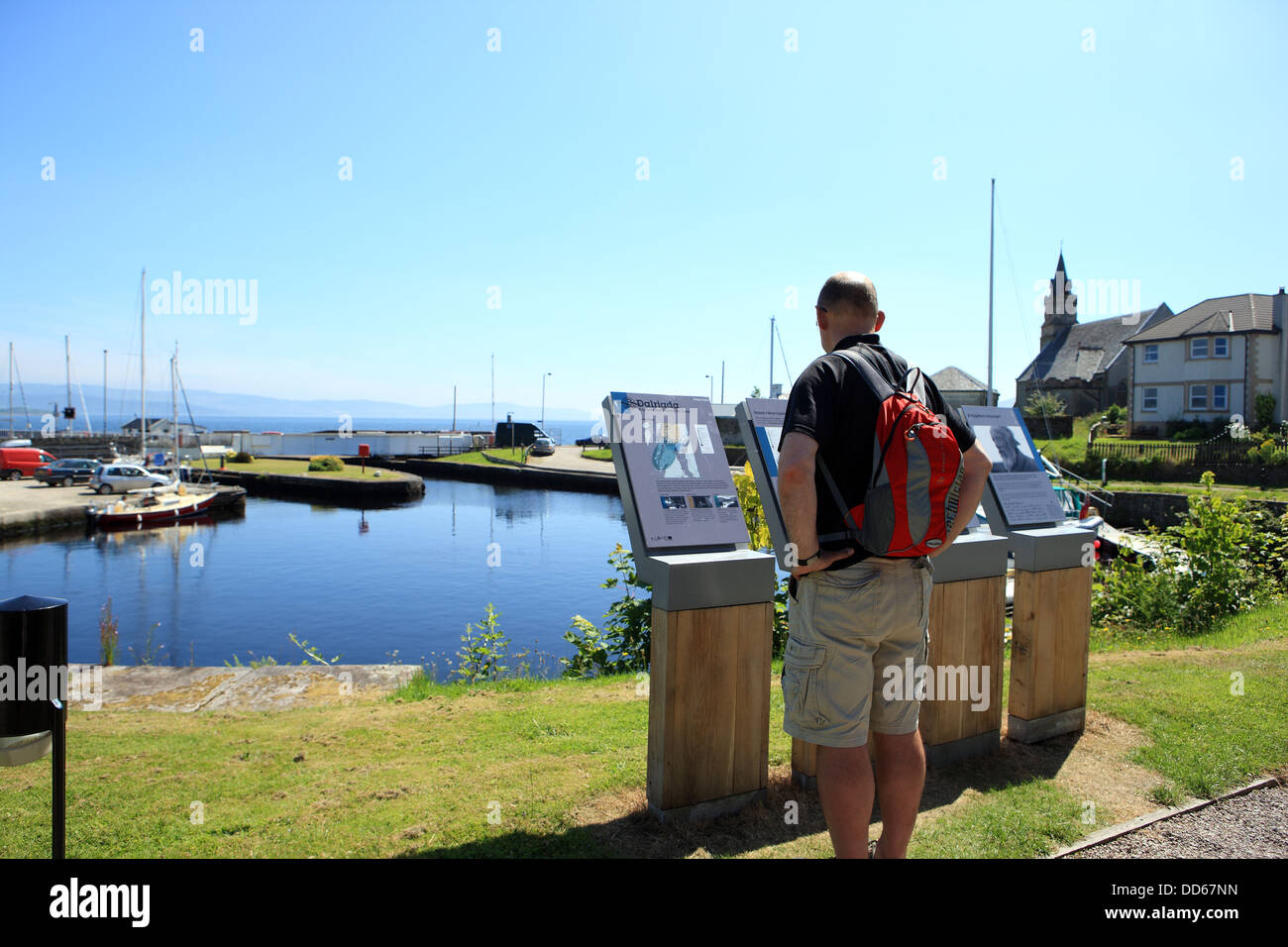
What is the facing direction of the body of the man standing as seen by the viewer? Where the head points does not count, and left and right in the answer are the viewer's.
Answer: facing away from the viewer and to the left of the viewer

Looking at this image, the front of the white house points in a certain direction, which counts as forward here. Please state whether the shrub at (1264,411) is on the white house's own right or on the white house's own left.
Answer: on the white house's own left

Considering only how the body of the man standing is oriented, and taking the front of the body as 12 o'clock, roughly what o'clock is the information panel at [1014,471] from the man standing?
The information panel is roughly at 2 o'clock from the man standing.

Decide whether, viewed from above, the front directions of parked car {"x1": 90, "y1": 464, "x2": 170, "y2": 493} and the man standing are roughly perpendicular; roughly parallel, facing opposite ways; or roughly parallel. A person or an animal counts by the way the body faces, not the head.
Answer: roughly perpendicular

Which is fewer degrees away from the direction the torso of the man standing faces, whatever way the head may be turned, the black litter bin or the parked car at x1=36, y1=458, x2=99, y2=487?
the parked car

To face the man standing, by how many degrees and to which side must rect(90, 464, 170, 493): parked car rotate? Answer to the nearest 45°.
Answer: approximately 90° to its right

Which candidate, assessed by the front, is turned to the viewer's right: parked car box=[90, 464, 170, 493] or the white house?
the parked car

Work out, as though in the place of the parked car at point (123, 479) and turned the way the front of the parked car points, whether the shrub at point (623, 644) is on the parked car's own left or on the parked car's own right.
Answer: on the parked car's own right

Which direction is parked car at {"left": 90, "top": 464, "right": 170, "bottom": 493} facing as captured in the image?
to the viewer's right

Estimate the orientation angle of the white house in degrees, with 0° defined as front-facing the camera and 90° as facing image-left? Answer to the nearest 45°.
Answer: approximately 45°
